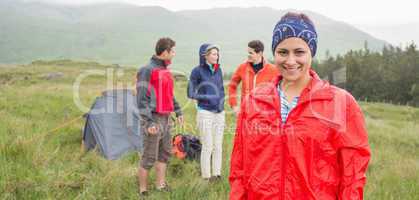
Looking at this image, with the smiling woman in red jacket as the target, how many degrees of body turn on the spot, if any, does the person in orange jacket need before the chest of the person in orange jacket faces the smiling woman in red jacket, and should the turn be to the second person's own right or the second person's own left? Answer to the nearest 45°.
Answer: approximately 45° to the second person's own left

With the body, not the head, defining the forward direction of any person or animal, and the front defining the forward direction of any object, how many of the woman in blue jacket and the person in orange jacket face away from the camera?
0

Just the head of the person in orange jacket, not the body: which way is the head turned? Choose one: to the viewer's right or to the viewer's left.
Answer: to the viewer's left

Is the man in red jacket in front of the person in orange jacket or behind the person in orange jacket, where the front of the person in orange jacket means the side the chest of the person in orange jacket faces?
in front

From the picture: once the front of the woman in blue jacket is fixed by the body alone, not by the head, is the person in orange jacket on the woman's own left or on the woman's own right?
on the woman's own left

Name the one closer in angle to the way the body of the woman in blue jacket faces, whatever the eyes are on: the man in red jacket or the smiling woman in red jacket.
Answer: the smiling woman in red jacket

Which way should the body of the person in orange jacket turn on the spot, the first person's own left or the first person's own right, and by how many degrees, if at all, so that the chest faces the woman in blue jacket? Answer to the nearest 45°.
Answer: approximately 45° to the first person's own right

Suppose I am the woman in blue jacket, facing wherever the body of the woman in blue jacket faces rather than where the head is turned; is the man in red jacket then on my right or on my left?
on my right
